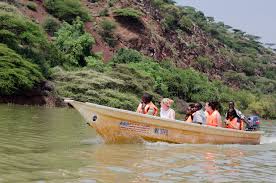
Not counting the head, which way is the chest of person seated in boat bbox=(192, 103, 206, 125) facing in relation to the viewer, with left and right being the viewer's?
facing to the left of the viewer

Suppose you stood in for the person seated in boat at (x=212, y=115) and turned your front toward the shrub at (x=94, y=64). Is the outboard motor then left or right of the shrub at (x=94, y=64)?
right

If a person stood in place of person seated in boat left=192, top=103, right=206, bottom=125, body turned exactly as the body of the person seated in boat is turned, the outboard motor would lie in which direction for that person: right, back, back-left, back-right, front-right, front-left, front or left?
back-right

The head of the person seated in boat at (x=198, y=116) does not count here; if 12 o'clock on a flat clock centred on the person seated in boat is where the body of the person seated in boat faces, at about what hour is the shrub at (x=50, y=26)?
The shrub is roughly at 2 o'clock from the person seated in boat.

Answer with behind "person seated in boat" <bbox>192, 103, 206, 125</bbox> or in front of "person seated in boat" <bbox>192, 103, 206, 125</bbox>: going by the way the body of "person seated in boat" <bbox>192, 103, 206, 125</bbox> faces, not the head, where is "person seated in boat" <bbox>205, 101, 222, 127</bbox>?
behind

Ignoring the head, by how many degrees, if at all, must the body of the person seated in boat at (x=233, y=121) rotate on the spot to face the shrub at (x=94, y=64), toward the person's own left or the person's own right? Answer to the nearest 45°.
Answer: approximately 45° to the person's own right

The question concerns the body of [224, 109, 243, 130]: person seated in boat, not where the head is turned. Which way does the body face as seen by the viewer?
to the viewer's left

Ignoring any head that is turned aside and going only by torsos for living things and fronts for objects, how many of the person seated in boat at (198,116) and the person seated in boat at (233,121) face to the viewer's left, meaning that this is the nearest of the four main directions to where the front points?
2

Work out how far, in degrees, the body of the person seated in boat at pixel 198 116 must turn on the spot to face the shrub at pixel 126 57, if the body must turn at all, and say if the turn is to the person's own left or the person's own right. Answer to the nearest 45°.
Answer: approximately 90° to the person's own right
